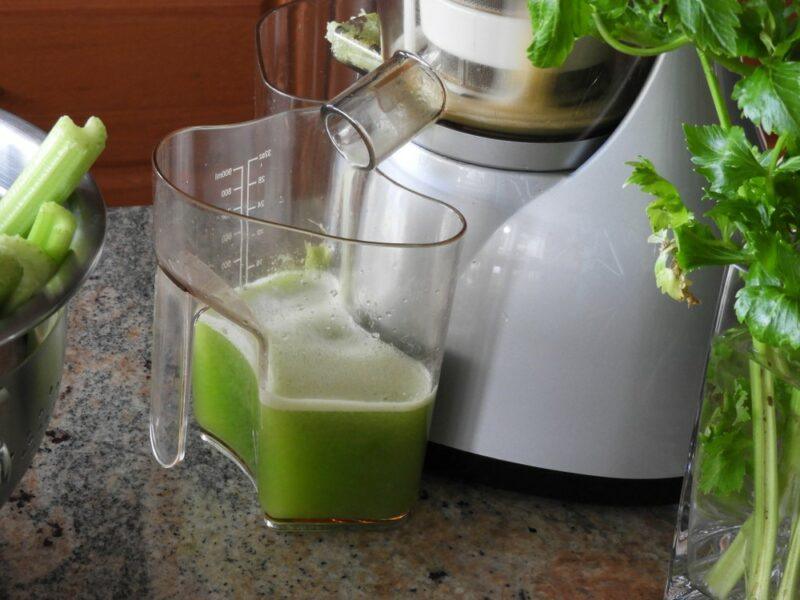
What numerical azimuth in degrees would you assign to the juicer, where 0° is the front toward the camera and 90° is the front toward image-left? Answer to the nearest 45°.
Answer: approximately 45°
